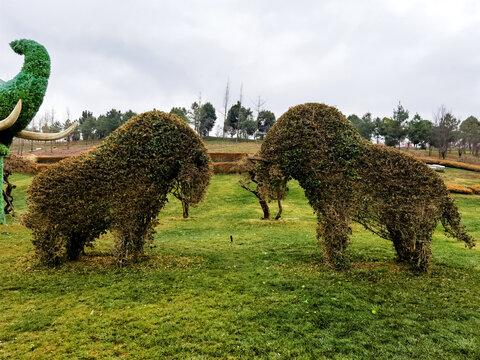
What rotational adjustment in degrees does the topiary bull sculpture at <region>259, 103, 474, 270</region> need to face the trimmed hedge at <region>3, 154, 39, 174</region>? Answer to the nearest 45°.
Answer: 0° — it already faces it

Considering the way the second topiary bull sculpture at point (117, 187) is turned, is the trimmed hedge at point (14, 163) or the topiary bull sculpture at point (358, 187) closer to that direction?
the topiary bull sculpture

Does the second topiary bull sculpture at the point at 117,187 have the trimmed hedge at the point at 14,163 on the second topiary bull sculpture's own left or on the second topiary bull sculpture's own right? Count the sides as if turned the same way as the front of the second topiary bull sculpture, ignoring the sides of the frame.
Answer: on the second topiary bull sculpture's own left

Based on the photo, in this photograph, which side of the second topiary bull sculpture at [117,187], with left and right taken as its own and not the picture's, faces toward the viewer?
right

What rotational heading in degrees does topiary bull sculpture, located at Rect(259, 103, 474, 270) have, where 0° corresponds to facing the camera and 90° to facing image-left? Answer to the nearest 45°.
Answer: approximately 90°

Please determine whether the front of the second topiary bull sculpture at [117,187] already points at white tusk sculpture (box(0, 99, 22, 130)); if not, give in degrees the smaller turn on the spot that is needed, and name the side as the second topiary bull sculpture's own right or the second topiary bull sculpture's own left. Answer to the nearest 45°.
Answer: approximately 135° to the second topiary bull sculpture's own left

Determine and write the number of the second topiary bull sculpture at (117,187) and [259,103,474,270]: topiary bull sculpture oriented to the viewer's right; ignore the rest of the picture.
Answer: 1

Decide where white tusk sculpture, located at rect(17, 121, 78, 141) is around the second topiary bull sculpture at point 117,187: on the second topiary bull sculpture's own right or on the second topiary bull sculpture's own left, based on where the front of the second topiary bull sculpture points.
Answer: on the second topiary bull sculpture's own left

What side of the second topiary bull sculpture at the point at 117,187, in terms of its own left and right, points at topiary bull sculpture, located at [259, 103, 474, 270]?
front

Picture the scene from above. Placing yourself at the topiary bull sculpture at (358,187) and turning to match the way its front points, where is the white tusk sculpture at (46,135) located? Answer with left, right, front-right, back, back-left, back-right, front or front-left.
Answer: front
